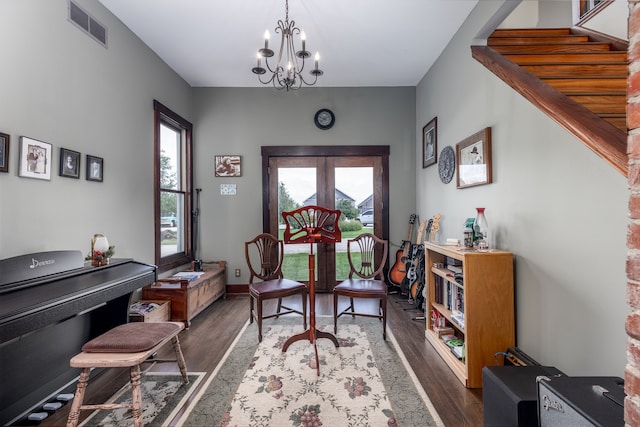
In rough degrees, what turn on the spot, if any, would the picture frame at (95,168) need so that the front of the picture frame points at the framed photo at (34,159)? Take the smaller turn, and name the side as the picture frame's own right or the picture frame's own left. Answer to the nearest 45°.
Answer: approximately 90° to the picture frame's own right

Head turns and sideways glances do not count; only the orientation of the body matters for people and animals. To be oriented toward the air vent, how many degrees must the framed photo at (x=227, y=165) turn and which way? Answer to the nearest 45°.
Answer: approximately 45° to its right

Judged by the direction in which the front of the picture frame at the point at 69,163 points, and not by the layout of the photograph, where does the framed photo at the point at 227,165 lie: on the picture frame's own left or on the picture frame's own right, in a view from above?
on the picture frame's own left

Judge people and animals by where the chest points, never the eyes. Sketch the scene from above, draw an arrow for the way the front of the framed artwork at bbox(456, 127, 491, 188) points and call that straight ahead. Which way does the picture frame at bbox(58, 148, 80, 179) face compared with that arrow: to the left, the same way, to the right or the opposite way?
the opposite way

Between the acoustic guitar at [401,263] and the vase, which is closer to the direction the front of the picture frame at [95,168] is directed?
the vase

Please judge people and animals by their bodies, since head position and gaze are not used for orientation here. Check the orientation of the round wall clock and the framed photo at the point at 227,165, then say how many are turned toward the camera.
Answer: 2

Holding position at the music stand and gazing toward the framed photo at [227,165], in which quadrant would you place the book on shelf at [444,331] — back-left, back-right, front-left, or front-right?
back-right

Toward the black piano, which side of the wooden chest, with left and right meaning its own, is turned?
right

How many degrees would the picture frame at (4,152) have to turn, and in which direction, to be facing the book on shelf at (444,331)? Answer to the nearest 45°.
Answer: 0° — it already faces it

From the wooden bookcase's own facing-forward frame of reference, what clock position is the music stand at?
The music stand is roughly at 1 o'clock from the wooden bookcase.

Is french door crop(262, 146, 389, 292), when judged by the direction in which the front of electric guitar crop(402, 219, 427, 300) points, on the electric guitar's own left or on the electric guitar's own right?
on the electric guitar's own right
